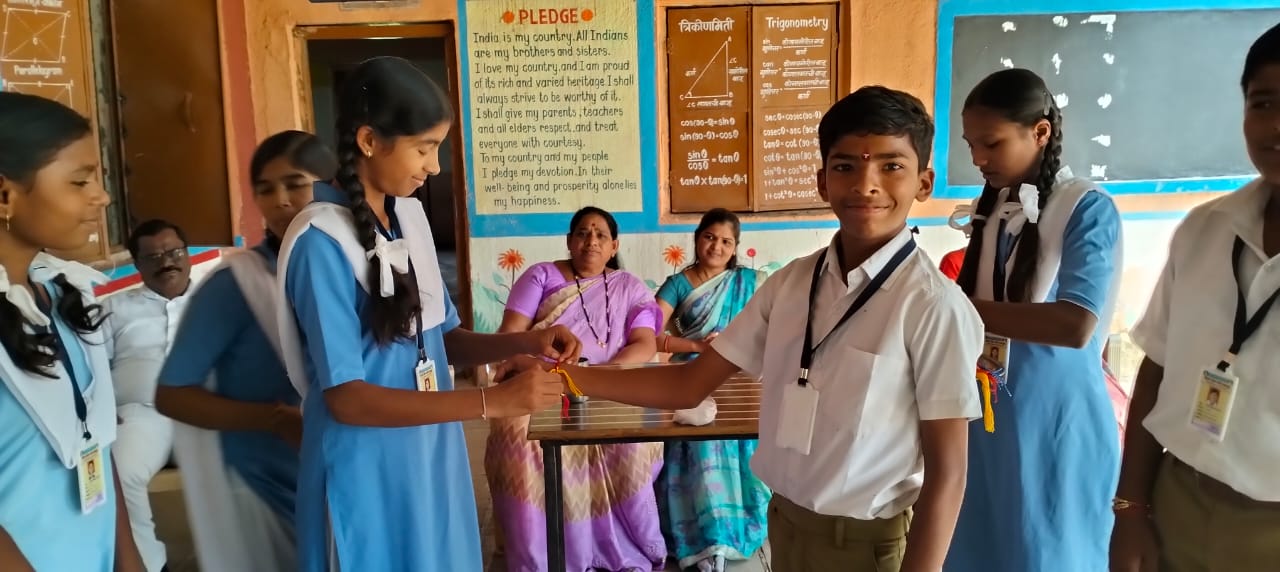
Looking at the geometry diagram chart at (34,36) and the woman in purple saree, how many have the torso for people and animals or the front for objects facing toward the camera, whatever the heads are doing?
2

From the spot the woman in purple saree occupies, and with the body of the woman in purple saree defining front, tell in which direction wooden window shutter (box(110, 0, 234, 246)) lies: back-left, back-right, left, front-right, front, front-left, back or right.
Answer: back-right

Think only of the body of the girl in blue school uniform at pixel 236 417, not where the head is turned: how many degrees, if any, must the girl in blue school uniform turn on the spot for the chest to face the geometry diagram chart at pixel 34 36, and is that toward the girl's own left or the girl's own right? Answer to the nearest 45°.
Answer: approximately 135° to the girl's own left

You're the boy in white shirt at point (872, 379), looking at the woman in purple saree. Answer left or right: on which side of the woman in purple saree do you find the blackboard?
right

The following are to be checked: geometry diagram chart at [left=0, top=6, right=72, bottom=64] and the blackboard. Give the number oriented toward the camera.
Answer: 2

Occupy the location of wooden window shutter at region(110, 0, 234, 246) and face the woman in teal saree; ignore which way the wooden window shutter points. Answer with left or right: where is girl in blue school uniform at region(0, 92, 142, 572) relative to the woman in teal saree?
right

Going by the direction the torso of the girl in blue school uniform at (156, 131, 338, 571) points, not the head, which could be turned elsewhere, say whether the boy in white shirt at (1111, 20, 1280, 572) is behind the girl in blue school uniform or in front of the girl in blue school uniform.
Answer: in front

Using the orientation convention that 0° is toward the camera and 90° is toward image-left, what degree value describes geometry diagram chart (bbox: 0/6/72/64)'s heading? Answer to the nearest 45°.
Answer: approximately 0°

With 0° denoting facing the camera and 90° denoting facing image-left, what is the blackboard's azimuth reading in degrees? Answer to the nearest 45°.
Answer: approximately 0°

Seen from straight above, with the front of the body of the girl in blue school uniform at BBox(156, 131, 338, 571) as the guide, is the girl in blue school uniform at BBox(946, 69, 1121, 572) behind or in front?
in front
